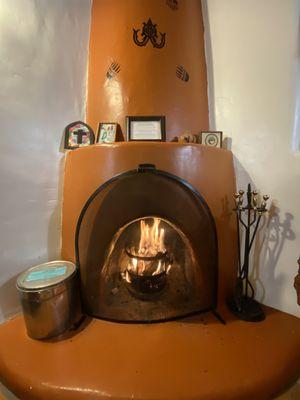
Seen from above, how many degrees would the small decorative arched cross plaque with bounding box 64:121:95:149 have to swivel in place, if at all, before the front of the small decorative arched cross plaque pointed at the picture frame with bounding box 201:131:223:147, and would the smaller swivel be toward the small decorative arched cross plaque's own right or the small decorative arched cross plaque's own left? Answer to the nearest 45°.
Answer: approximately 45° to the small decorative arched cross plaque's own left

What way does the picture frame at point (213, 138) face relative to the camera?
toward the camera

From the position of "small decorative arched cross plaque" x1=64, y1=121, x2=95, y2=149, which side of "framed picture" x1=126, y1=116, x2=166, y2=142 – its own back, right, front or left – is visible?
right

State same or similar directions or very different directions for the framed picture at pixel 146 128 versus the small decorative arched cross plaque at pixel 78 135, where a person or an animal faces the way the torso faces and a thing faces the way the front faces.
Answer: same or similar directions

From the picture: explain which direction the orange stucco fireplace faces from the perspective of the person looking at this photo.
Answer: facing the viewer

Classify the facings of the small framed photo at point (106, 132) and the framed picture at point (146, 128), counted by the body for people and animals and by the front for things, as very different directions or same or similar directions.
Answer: same or similar directions

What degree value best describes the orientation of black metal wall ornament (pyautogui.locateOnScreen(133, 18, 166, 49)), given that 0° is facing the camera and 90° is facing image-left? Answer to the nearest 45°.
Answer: approximately 0°

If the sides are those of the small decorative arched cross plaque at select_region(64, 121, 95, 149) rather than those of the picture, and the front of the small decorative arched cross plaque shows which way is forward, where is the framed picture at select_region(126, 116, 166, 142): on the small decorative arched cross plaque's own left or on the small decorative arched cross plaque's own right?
on the small decorative arched cross plaque's own left

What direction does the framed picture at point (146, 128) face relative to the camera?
toward the camera

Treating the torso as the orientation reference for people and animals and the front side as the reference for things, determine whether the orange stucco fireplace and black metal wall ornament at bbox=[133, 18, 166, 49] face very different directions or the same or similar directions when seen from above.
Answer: same or similar directions
